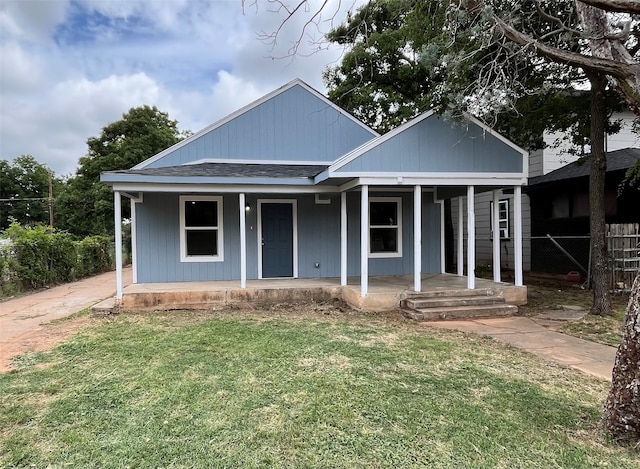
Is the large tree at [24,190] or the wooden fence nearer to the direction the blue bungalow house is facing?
the wooden fence

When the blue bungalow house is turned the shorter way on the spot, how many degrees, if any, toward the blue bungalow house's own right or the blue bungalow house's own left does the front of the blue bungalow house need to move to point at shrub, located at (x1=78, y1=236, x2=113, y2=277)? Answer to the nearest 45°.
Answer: approximately 135° to the blue bungalow house's own right

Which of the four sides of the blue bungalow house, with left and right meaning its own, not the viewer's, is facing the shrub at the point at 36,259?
right

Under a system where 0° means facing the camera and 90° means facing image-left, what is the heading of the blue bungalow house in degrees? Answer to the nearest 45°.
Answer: approximately 0°

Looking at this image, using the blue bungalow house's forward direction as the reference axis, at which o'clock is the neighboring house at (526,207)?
The neighboring house is roughly at 8 o'clock from the blue bungalow house.

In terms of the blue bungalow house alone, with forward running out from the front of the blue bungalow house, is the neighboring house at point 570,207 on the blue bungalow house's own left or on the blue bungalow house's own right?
on the blue bungalow house's own left

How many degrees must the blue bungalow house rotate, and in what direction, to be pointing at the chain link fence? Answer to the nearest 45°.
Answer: approximately 90° to its left

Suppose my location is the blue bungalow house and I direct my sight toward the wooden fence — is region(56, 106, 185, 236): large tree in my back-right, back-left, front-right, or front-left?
back-left

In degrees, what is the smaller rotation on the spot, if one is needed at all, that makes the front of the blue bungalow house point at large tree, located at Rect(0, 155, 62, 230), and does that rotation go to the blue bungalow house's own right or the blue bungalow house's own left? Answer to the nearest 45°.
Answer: approximately 135° to the blue bungalow house's own right

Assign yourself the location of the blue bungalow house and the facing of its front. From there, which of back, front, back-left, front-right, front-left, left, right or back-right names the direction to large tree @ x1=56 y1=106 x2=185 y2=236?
back-right
